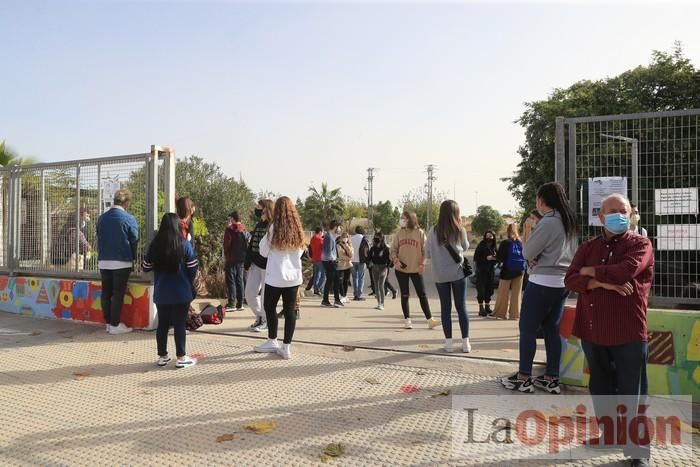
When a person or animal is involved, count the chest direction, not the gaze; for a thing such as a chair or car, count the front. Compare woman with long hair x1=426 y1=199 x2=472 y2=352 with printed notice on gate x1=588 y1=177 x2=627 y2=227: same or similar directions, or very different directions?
very different directions

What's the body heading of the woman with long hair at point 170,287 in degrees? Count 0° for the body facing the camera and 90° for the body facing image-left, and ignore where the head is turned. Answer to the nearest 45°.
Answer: approximately 180°

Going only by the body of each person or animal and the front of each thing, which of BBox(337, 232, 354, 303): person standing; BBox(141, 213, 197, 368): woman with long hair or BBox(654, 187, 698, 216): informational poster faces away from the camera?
the woman with long hair

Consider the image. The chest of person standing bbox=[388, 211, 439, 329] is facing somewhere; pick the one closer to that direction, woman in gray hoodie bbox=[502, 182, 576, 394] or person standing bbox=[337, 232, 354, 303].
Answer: the woman in gray hoodie

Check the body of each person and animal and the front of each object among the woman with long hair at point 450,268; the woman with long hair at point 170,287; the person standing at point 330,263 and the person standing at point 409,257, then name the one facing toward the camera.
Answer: the person standing at point 409,257

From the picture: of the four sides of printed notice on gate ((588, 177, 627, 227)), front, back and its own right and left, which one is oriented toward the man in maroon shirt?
front

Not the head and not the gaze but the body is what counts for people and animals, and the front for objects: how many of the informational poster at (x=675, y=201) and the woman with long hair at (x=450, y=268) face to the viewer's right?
0

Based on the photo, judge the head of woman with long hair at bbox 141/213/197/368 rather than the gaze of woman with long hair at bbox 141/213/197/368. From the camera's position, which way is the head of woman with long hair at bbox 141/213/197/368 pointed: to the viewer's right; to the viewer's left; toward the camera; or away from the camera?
away from the camera

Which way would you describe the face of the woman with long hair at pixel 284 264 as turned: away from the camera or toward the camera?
away from the camera

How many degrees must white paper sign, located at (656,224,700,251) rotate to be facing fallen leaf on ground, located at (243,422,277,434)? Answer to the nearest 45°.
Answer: approximately 45° to its right

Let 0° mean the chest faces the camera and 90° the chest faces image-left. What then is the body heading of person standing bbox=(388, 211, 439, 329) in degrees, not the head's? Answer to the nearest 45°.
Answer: approximately 0°
